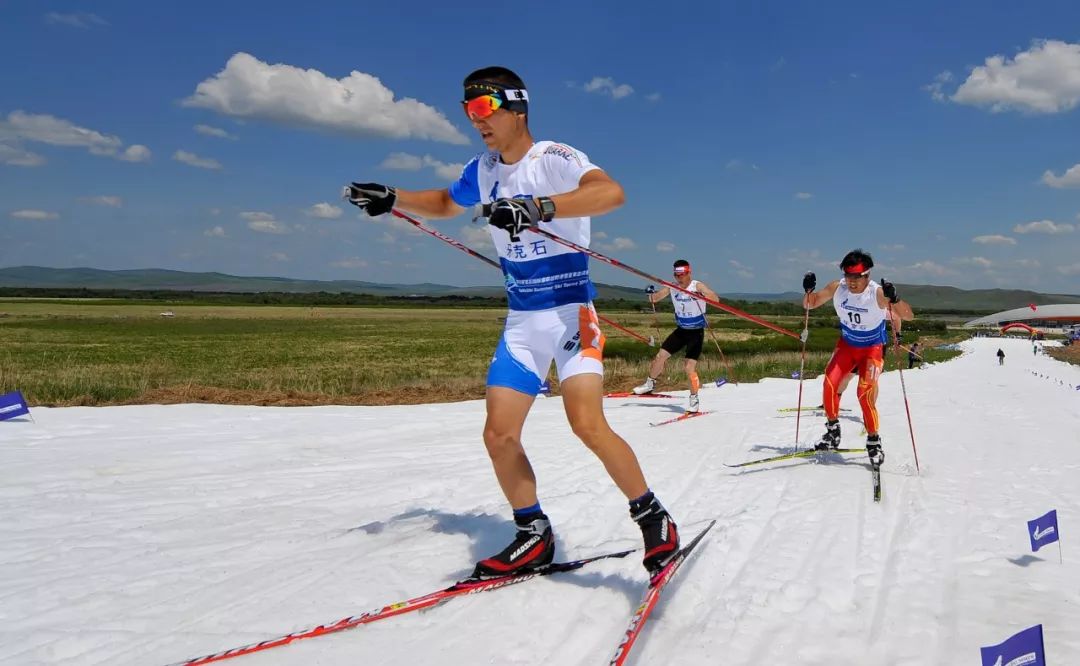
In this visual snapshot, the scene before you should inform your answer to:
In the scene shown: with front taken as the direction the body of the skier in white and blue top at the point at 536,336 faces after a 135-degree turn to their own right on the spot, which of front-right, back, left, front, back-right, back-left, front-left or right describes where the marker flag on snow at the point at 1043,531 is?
right

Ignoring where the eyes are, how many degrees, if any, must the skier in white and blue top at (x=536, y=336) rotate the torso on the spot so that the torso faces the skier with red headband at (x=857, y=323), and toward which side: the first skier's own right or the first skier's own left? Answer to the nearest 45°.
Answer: approximately 180°

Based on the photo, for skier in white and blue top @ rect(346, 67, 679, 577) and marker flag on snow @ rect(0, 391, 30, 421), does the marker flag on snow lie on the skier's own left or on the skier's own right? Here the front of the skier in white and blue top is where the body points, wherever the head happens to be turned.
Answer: on the skier's own right

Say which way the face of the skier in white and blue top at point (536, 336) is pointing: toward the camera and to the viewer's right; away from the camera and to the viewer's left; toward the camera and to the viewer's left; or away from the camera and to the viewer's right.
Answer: toward the camera and to the viewer's left

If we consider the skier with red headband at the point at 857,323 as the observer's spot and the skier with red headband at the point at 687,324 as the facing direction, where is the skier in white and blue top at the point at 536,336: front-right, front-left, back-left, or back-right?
back-left

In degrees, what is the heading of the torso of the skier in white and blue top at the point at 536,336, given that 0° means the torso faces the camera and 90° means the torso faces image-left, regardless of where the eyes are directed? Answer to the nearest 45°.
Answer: approximately 45°

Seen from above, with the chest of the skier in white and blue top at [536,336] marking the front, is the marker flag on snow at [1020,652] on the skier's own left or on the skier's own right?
on the skier's own left

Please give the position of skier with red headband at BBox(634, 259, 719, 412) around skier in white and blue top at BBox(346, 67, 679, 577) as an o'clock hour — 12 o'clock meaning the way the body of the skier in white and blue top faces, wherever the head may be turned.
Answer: The skier with red headband is roughly at 5 o'clock from the skier in white and blue top.
